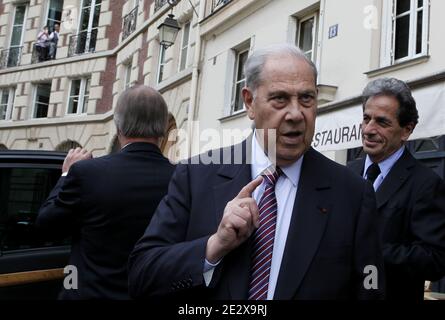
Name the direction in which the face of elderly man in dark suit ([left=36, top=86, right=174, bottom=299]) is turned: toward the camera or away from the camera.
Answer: away from the camera

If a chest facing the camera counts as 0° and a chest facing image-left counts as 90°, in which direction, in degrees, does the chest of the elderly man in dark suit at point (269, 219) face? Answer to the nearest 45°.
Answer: approximately 0°

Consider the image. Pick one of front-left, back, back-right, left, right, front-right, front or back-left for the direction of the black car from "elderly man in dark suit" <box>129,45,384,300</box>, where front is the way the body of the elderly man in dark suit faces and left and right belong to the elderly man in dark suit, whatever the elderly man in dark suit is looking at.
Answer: back-right

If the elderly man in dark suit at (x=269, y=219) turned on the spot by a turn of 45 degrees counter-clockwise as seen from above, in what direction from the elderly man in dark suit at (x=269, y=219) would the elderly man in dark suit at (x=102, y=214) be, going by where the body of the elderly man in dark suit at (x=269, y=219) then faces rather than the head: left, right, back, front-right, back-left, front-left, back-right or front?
back
